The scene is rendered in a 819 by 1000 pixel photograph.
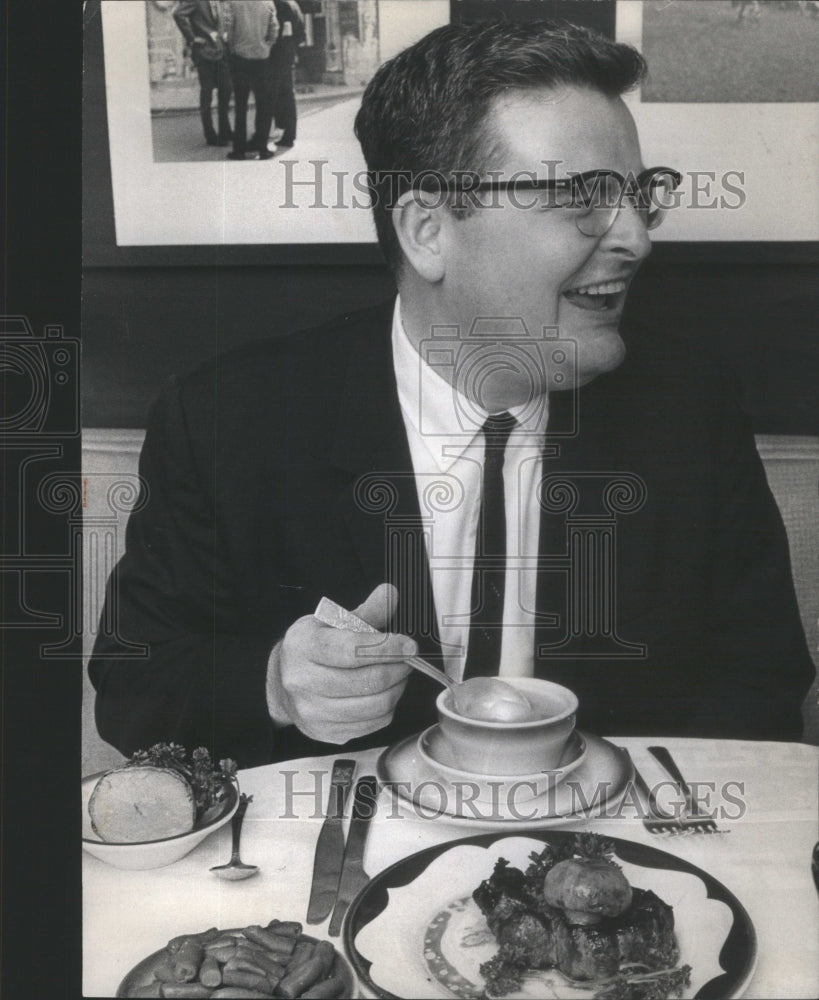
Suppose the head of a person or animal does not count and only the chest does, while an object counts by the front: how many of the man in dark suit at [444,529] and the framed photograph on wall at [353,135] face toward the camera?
2

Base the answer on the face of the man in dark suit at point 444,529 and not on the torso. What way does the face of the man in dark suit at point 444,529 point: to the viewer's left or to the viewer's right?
to the viewer's right

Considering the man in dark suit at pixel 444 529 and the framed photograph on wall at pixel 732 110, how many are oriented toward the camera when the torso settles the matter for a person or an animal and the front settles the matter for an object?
2

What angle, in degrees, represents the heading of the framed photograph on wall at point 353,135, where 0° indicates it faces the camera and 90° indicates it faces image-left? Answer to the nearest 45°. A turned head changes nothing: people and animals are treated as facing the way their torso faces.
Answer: approximately 0°
